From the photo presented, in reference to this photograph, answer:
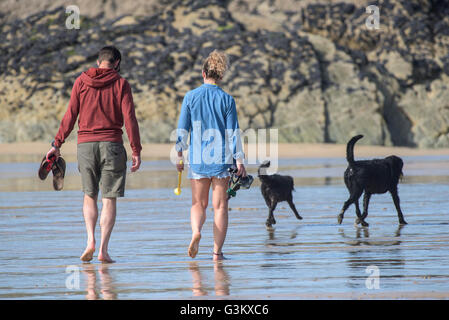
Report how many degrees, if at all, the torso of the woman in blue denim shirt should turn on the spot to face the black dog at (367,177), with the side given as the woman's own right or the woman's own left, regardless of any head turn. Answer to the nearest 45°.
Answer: approximately 45° to the woman's own right

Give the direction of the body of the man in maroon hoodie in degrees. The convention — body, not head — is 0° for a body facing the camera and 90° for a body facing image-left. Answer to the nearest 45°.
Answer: approximately 180°

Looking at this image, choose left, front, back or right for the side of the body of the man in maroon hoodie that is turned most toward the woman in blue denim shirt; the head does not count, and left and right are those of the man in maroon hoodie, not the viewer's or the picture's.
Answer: right

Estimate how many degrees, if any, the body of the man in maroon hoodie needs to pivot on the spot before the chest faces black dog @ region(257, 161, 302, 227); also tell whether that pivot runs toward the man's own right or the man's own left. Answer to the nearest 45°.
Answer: approximately 45° to the man's own right

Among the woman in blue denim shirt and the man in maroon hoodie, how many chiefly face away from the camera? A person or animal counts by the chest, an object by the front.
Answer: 2

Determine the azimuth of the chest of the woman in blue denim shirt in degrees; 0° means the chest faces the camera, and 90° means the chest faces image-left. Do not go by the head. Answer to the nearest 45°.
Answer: approximately 180°
